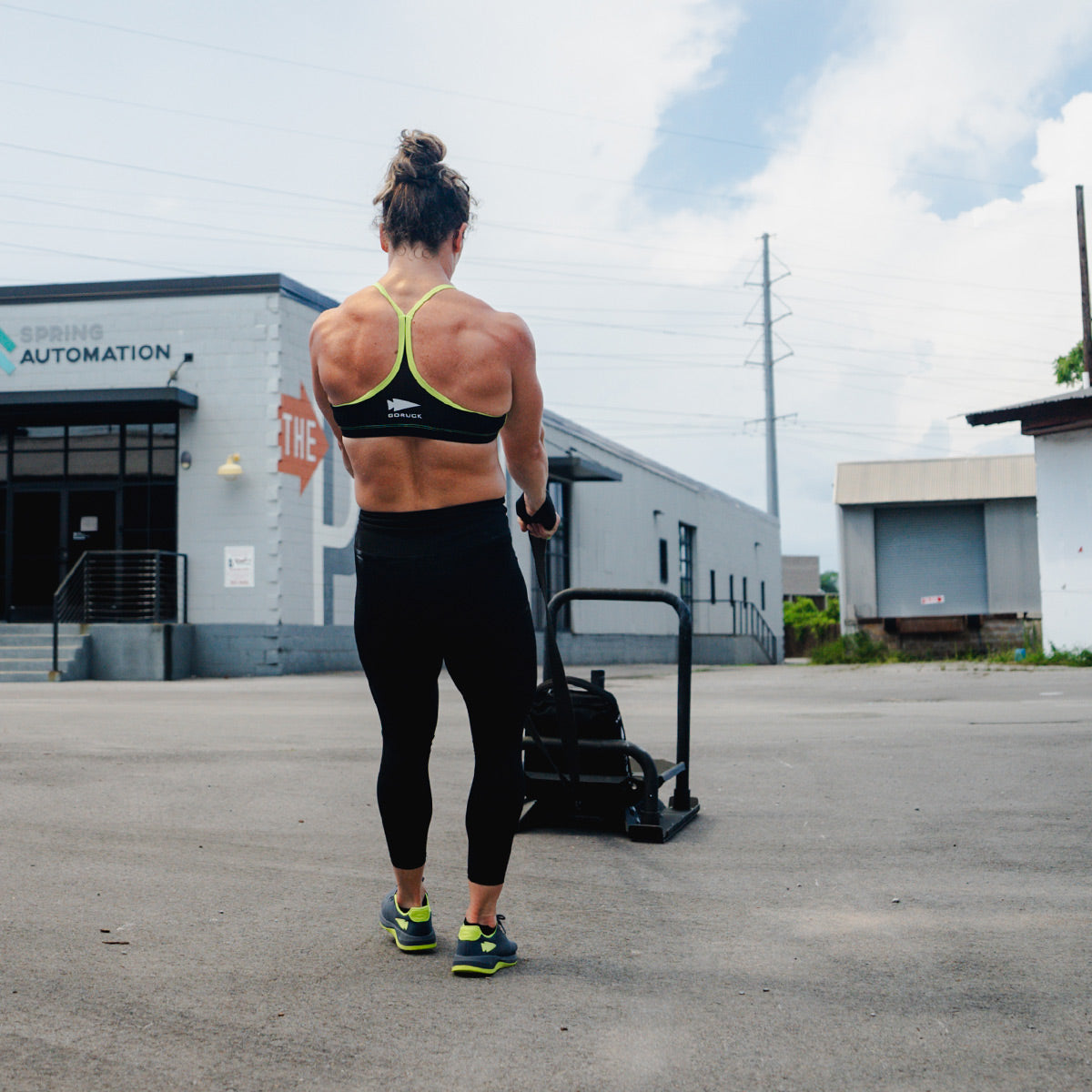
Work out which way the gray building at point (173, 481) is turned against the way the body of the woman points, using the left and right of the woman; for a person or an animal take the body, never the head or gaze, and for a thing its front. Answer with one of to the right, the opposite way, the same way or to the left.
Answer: the opposite way

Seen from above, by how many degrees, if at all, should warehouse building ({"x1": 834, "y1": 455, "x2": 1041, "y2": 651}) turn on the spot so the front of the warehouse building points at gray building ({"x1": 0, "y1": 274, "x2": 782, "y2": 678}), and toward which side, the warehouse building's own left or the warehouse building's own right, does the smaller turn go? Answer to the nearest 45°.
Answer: approximately 45° to the warehouse building's own right

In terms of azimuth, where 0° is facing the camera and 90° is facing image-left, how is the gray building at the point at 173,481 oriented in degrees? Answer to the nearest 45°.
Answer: approximately 0°

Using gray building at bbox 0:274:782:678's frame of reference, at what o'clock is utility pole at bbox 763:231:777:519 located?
The utility pole is roughly at 7 o'clock from the gray building.

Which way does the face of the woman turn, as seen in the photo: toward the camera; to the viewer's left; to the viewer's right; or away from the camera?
away from the camera

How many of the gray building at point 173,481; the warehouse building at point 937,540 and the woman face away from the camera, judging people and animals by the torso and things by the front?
1

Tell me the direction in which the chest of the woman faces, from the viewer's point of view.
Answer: away from the camera

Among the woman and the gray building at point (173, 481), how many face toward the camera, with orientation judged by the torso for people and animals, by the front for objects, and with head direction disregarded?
1

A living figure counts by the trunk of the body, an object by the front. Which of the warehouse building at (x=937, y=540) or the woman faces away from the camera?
the woman

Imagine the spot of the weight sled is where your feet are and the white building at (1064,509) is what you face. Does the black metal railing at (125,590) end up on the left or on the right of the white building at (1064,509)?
left

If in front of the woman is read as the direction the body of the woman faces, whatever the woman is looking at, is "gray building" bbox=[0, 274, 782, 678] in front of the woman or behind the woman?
in front

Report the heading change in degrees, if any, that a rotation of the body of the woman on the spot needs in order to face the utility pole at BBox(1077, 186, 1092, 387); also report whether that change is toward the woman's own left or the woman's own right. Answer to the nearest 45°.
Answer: approximately 45° to the woman's own right

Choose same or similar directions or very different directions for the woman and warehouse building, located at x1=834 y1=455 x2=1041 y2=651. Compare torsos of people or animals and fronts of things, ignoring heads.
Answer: very different directions

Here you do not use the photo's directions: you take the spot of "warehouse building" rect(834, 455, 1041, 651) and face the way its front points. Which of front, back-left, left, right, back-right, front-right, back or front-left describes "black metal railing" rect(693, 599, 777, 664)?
back-right

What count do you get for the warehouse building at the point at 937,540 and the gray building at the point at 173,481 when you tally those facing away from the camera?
0

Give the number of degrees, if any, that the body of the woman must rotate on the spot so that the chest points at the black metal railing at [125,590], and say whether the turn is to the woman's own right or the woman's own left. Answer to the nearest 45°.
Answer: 0° — they already face it
